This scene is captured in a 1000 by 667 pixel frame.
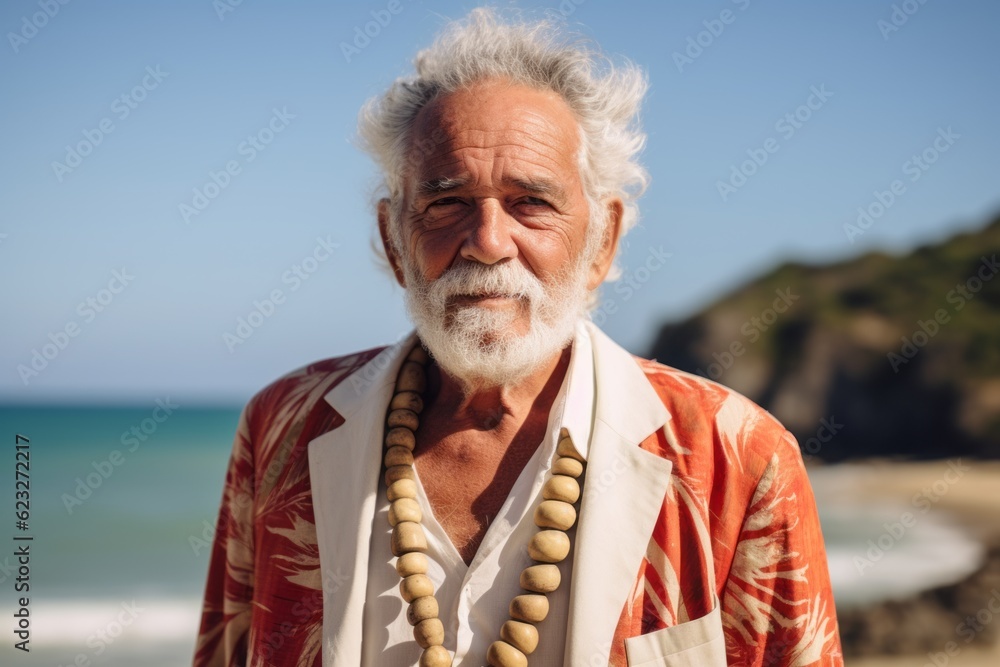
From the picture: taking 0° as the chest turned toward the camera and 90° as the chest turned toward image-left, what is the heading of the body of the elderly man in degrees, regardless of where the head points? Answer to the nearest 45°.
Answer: approximately 0°
